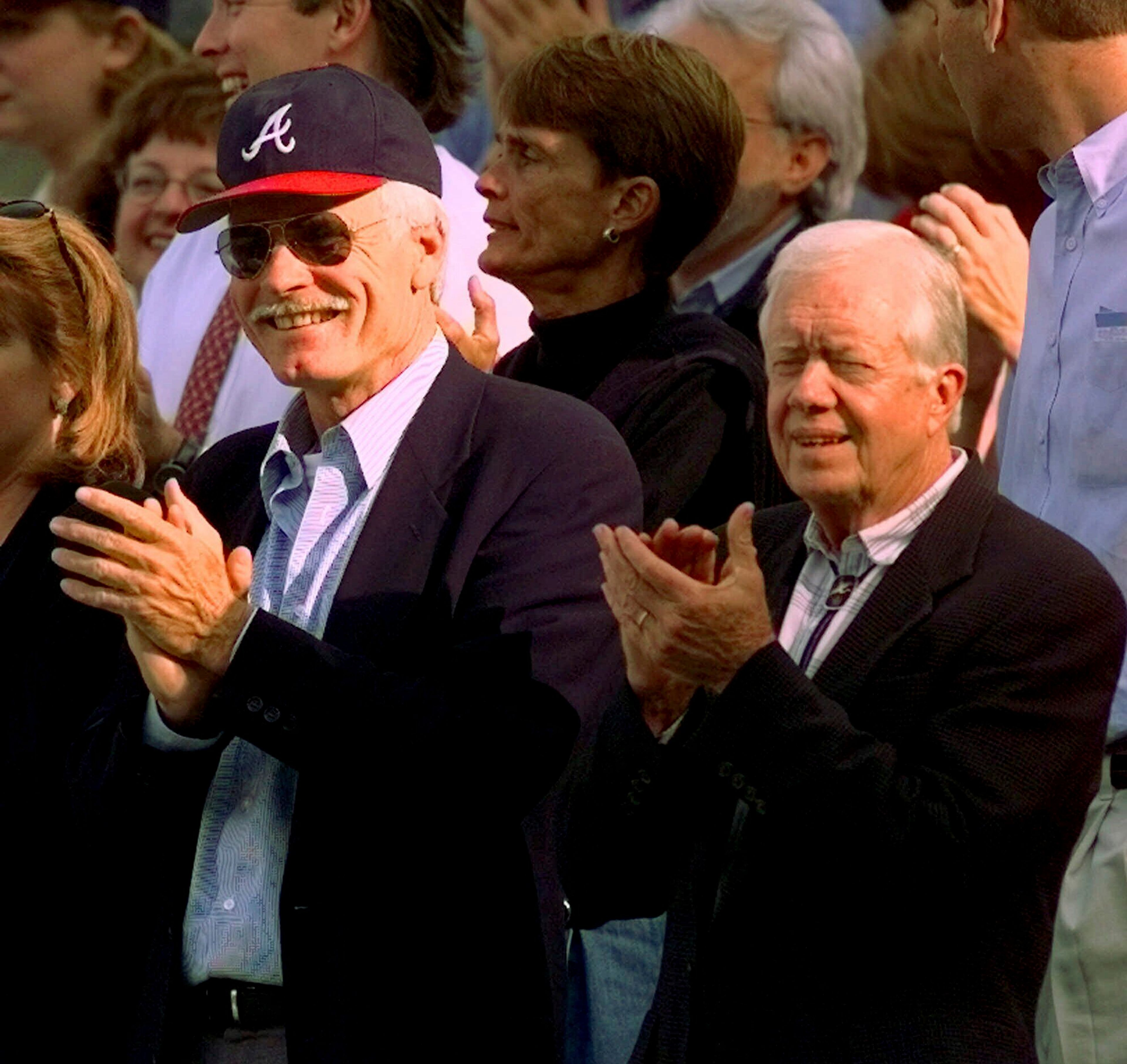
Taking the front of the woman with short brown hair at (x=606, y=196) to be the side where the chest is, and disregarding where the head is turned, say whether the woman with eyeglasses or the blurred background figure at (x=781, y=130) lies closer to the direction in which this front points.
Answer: the woman with eyeglasses

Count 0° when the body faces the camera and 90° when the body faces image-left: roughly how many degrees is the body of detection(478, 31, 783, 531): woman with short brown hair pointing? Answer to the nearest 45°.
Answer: approximately 90°

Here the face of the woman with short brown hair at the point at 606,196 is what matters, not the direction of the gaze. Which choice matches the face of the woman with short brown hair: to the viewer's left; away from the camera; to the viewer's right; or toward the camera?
to the viewer's left

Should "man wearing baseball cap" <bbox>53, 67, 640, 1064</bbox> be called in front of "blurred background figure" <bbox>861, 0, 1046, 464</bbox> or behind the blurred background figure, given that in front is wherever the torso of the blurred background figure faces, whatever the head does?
in front

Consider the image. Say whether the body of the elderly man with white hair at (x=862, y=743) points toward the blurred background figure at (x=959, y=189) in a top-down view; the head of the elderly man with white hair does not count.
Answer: no

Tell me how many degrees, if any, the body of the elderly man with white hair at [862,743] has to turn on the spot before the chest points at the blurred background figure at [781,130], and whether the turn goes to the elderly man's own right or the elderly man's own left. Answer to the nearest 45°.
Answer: approximately 135° to the elderly man's own right

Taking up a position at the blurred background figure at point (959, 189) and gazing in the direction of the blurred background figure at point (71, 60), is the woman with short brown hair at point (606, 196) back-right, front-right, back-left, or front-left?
front-left

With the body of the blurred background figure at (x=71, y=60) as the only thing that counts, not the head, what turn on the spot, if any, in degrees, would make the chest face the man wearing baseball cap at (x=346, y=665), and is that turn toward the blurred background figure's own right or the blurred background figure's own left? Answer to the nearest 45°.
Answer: approximately 90° to the blurred background figure's own left

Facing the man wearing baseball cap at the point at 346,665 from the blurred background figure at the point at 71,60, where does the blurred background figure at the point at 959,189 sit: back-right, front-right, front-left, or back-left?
front-left

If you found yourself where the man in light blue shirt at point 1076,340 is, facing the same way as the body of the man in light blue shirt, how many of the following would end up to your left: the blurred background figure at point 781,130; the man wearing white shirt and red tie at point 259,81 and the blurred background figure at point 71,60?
0

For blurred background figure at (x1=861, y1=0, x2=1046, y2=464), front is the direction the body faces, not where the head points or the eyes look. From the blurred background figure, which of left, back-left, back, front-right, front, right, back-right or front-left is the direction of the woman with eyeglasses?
front-right

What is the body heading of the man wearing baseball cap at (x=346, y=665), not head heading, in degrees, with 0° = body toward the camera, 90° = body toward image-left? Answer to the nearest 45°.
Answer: approximately 45°

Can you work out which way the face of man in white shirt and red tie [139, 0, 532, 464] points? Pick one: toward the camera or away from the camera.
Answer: toward the camera

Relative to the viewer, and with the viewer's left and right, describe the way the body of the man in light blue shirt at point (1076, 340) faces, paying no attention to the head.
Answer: facing the viewer and to the left of the viewer
